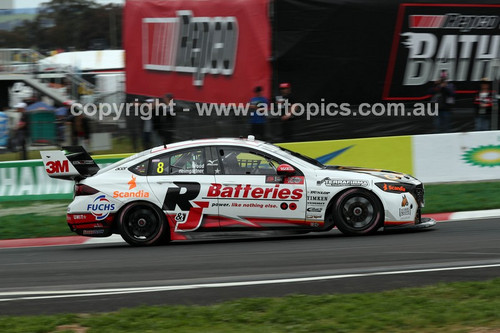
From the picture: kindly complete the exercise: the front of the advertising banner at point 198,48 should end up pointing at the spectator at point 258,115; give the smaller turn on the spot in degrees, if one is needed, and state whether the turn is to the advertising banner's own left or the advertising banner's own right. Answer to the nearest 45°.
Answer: approximately 45° to the advertising banner's own left

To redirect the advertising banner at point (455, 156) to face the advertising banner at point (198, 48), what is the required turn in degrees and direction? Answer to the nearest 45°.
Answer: approximately 90° to its right

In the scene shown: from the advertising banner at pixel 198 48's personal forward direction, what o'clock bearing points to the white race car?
The white race car is roughly at 12 o'clock from the advertising banner.

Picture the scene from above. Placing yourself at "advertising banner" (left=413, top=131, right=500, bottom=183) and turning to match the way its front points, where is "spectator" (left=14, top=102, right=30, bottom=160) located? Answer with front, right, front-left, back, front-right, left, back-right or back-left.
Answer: right

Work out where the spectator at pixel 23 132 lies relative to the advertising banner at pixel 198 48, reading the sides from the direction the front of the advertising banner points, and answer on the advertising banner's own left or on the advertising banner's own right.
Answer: on the advertising banner's own right

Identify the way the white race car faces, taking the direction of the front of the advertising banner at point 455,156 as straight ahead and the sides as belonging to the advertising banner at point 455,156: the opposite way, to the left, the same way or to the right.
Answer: to the left

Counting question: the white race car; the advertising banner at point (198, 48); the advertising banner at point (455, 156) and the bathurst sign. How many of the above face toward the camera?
3

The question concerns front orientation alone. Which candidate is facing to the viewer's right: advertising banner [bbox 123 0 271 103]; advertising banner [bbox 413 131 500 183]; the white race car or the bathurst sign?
the white race car

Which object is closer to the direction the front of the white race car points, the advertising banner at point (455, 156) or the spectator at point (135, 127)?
the advertising banner

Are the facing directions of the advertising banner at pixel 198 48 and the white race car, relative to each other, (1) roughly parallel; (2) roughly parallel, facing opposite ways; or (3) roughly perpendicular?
roughly perpendicular

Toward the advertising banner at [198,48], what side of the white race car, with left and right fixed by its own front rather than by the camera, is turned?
left

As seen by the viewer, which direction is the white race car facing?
to the viewer's right

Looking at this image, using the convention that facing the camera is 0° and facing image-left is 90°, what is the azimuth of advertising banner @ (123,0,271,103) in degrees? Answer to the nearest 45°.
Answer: approximately 0°
